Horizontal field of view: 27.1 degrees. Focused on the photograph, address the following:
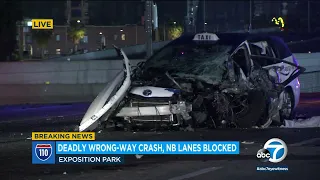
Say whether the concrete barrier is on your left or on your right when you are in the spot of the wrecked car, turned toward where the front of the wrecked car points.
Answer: on your right

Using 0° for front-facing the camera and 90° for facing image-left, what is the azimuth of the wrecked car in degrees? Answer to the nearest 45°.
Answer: approximately 45°
